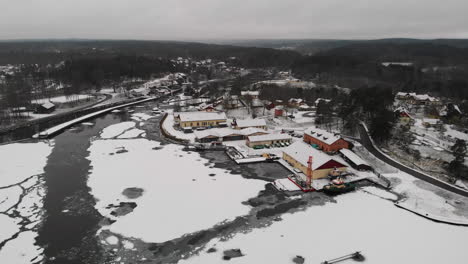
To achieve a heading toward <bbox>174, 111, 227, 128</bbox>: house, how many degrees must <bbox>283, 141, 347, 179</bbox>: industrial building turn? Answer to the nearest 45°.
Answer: approximately 180°

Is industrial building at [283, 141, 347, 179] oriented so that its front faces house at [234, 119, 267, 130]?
no

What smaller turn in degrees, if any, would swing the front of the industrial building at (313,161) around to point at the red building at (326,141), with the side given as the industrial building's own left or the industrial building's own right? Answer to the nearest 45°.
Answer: approximately 135° to the industrial building's own left

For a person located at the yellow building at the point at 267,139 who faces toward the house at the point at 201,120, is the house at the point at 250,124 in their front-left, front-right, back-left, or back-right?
front-right

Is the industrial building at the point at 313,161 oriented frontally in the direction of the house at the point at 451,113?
no

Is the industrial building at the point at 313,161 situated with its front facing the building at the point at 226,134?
no

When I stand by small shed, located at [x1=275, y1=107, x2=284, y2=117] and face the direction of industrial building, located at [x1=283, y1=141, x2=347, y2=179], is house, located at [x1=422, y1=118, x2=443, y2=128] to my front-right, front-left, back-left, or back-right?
front-left

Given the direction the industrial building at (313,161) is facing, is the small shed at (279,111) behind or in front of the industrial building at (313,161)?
behind

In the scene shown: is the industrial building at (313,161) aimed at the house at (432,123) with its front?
no

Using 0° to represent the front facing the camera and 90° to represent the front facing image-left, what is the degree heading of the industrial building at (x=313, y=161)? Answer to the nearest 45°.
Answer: approximately 315°

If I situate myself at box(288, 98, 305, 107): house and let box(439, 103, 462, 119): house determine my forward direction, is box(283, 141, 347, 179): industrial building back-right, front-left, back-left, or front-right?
front-right
